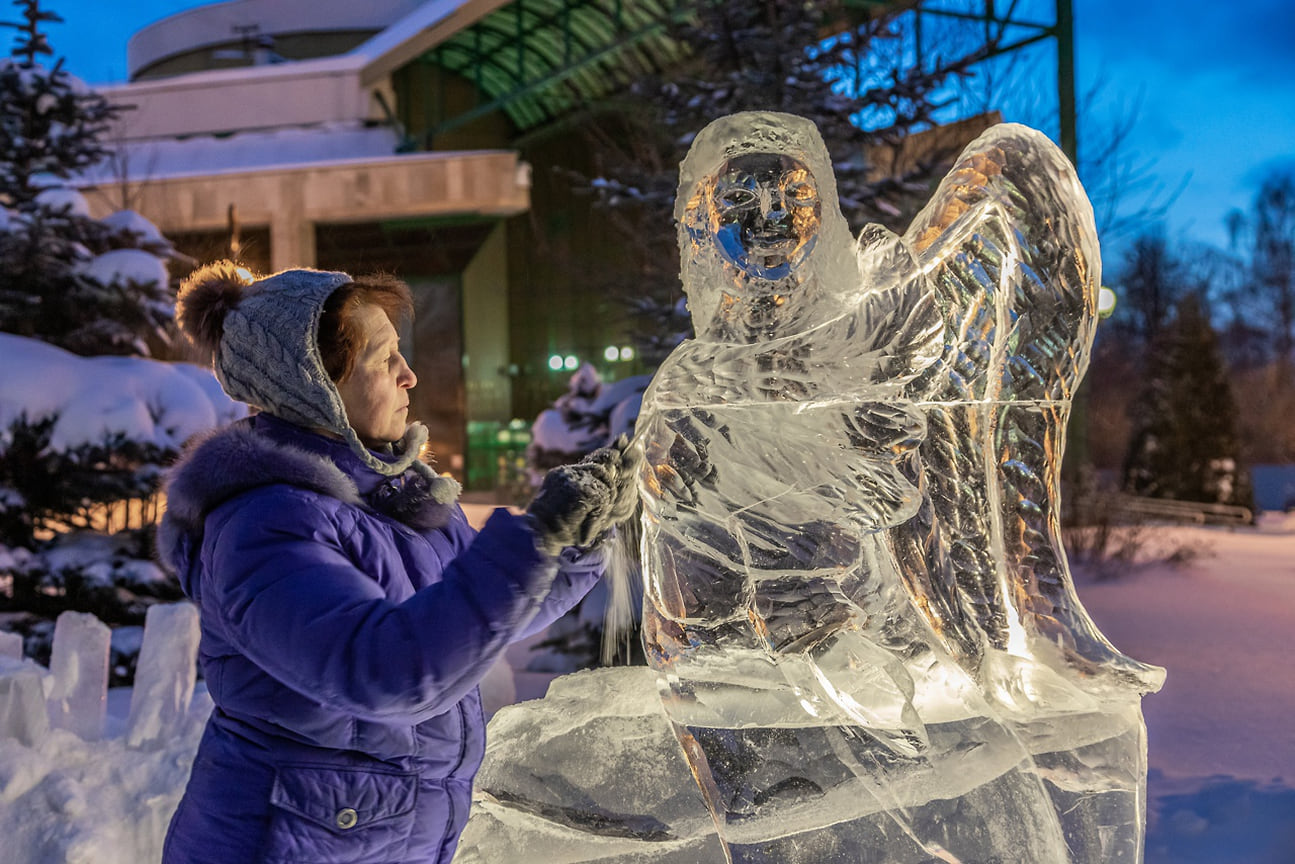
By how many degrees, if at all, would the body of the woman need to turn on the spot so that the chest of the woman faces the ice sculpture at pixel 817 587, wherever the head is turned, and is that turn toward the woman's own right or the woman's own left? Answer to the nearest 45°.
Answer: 0° — they already face it

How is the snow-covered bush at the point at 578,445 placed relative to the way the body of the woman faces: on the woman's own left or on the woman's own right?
on the woman's own left

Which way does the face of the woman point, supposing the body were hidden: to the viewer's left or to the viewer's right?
to the viewer's right

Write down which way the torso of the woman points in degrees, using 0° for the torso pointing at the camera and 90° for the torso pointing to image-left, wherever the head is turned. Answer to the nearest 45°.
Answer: approximately 270°

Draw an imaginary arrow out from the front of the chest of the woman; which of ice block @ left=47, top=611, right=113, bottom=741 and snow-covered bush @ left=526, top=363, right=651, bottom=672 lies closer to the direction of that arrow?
the snow-covered bush
